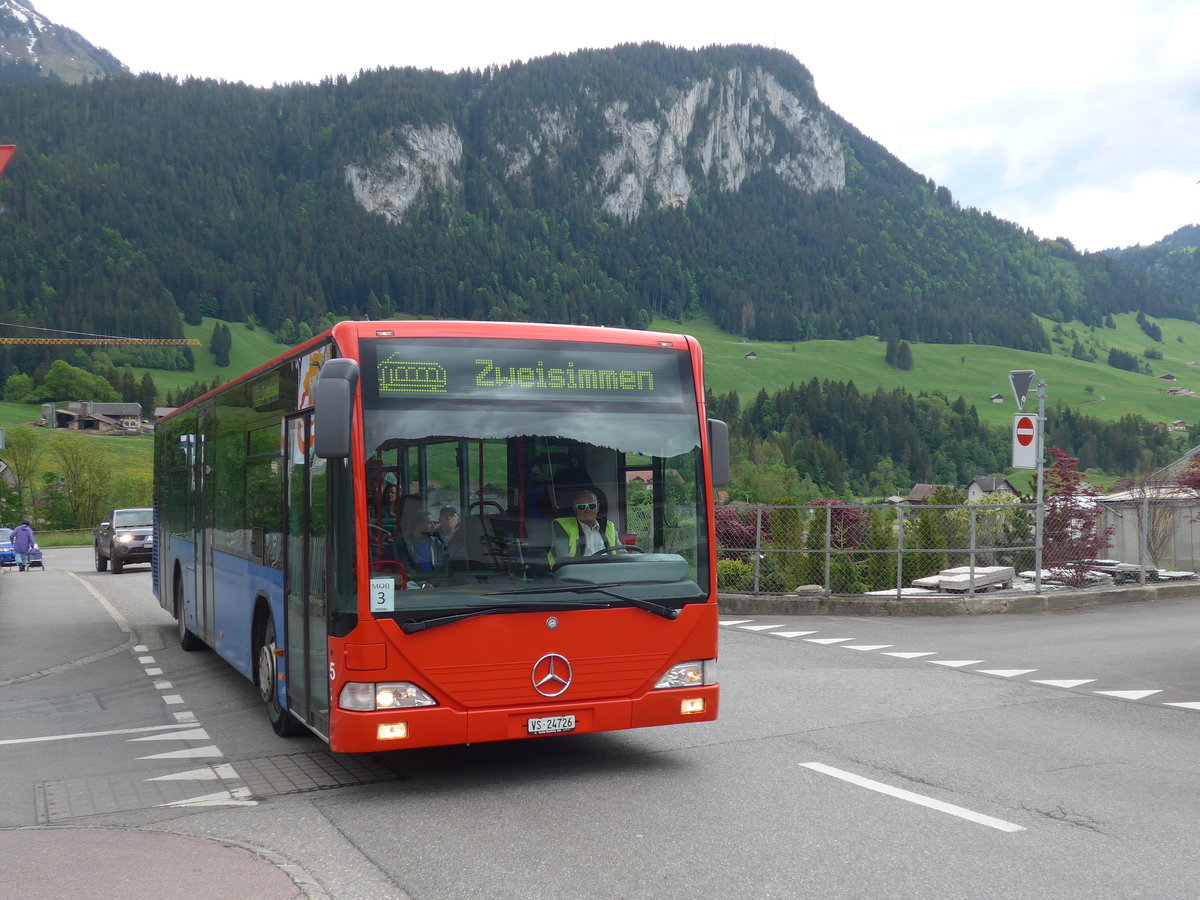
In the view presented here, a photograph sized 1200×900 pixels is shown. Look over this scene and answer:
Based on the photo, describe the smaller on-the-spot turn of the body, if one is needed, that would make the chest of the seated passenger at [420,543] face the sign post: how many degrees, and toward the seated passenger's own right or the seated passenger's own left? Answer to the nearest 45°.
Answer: approximately 90° to the seated passenger's own left

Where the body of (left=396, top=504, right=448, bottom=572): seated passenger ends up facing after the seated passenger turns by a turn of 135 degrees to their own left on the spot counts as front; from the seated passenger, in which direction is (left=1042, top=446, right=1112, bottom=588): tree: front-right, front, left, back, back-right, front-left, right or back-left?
front-right

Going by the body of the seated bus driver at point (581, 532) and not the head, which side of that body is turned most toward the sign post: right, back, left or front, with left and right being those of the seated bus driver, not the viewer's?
left

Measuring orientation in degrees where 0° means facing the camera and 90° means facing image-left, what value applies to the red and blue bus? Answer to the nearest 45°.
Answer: approximately 315°

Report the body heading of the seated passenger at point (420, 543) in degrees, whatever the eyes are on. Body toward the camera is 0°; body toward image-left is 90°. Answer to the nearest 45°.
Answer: approximately 315°
